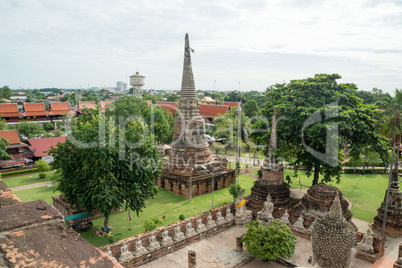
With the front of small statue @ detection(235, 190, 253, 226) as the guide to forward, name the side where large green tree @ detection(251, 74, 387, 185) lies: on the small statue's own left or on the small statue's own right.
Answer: on the small statue's own left

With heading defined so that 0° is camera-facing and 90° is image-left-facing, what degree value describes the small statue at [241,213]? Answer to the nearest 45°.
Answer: approximately 315°

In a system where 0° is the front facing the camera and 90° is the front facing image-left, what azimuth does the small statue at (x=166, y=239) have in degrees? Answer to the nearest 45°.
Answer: approximately 315°

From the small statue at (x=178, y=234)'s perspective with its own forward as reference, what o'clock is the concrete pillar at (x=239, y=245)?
The concrete pillar is roughly at 11 o'clock from the small statue.

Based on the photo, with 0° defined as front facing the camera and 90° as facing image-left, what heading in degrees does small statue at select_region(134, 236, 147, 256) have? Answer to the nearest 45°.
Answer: approximately 315°

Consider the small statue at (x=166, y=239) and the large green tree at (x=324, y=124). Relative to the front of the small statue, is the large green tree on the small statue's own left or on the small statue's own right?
on the small statue's own left

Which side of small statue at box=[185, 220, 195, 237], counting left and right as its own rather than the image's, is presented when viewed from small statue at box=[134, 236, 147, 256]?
right

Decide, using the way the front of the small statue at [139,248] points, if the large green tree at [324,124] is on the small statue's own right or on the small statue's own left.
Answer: on the small statue's own left
